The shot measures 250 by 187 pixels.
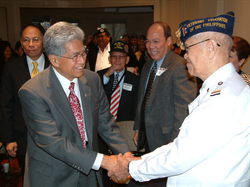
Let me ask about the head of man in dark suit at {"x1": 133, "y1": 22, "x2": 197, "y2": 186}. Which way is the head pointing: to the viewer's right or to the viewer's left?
to the viewer's left

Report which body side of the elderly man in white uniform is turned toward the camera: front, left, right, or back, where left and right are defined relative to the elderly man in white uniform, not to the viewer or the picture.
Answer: left

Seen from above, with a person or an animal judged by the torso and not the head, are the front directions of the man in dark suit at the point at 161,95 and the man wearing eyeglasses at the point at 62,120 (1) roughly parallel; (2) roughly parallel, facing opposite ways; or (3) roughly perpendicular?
roughly perpendicular

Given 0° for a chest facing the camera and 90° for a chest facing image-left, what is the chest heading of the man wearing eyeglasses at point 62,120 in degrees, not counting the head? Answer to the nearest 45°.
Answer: approximately 315°

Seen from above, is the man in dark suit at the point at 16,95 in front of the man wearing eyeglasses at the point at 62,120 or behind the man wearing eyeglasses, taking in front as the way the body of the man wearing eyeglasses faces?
behind

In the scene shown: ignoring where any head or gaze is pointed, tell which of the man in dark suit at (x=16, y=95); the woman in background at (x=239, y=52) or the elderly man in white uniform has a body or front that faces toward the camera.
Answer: the man in dark suit

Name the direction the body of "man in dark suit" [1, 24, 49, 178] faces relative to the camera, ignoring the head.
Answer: toward the camera

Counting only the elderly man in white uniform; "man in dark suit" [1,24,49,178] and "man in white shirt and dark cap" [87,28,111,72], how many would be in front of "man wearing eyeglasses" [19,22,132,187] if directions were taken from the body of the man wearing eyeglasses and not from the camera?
1

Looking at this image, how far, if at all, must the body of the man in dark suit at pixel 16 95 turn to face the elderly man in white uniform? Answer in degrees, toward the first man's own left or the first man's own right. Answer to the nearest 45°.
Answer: approximately 45° to the first man's own left
